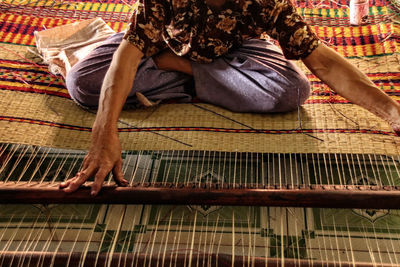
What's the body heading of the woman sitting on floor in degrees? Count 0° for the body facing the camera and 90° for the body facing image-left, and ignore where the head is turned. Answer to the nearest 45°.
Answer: approximately 0°

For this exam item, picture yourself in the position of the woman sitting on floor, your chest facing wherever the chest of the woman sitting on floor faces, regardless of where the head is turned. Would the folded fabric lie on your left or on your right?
on your right
